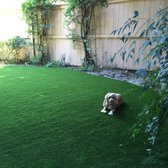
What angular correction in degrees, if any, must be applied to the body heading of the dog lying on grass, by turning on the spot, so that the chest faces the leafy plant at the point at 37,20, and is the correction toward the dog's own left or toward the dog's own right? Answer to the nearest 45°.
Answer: approximately 90° to the dog's own right

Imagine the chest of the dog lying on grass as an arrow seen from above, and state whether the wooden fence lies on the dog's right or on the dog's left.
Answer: on the dog's right

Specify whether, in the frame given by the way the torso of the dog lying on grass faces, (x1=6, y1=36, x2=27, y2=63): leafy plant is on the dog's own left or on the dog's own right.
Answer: on the dog's own right

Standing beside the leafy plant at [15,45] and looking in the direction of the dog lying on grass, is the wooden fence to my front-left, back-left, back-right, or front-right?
front-left

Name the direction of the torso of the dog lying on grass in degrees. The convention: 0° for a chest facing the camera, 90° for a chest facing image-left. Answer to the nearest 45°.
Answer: approximately 45°

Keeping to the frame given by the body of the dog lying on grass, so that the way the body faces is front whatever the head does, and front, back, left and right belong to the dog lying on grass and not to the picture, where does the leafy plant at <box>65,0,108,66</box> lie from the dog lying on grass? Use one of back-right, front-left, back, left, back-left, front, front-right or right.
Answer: back-right
